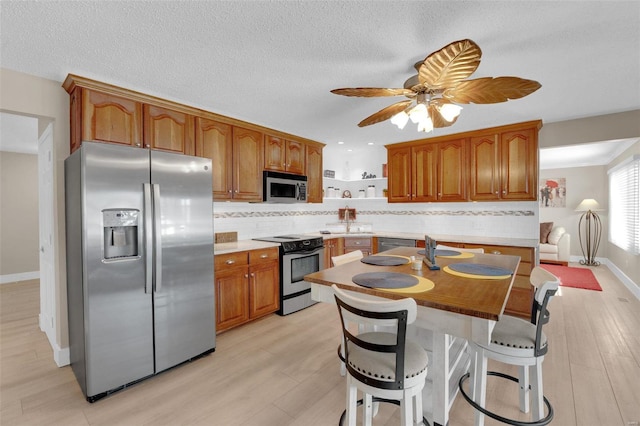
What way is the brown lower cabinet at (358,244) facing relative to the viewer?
toward the camera

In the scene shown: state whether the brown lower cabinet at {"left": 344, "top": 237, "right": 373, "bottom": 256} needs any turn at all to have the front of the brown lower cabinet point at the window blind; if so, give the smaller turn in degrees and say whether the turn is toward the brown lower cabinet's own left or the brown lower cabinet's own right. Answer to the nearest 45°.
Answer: approximately 90° to the brown lower cabinet's own left

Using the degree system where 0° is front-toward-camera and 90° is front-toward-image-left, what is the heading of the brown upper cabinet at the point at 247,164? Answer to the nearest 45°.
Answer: approximately 315°

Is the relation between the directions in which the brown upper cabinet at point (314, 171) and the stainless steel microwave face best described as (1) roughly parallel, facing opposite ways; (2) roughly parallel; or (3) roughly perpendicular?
roughly parallel

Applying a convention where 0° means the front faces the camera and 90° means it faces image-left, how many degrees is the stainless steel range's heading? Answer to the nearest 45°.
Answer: approximately 315°

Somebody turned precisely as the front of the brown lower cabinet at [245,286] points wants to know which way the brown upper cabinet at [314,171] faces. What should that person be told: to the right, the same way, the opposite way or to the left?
the same way

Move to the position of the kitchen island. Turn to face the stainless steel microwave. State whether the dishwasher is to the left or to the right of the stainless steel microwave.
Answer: right

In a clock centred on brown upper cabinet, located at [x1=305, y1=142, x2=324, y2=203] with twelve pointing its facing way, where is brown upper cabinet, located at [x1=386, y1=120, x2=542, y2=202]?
brown upper cabinet, located at [x1=386, y1=120, x2=542, y2=202] is roughly at 11 o'clock from brown upper cabinet, located at [x1=305, y1=142, x2=324, y2=203].

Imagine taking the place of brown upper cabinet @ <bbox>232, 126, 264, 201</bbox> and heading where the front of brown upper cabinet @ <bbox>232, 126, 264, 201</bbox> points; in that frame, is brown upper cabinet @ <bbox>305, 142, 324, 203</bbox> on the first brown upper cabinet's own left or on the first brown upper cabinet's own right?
on the first brown upper cabinet's own left

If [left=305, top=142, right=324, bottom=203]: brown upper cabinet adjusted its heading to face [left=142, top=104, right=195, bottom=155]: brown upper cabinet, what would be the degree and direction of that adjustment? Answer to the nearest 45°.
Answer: approximately 90° to its right

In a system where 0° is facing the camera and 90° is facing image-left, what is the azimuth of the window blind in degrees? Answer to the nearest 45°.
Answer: approximately 90°

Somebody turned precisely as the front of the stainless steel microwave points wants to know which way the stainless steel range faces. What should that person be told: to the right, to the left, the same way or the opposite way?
the same way

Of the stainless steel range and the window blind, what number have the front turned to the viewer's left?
1

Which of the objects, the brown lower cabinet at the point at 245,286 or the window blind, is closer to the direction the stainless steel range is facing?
the window blind

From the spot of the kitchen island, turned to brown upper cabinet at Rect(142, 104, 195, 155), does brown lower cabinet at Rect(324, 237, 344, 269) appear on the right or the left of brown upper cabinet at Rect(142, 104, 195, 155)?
right

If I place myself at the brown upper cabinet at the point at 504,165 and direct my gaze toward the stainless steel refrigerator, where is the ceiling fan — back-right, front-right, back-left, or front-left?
front-left

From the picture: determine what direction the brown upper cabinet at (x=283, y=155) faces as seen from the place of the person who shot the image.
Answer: facing the viewer and to the right of the viewer

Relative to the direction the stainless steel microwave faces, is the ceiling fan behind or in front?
in front

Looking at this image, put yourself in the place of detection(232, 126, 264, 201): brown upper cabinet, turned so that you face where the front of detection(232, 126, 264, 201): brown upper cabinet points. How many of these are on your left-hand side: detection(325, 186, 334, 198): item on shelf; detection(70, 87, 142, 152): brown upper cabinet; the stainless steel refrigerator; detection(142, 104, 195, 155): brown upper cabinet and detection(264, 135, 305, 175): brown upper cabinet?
2

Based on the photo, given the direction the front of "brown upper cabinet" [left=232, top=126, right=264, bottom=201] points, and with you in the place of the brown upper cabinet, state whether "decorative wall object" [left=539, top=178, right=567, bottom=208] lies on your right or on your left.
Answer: on your left
